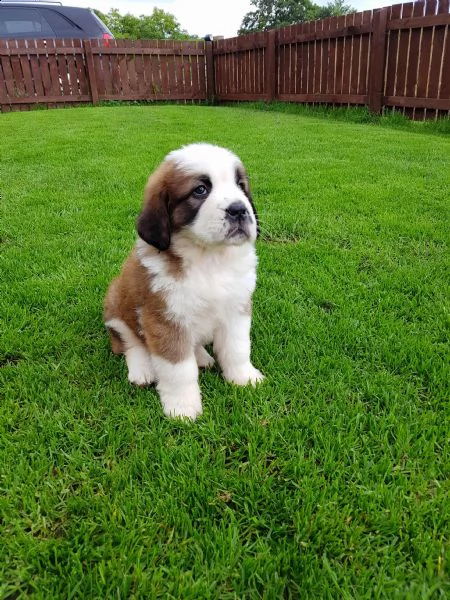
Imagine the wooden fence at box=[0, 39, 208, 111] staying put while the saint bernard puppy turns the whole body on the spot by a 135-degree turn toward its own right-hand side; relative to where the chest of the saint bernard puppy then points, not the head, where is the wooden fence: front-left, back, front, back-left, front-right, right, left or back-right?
right

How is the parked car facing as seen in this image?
to the viewer's left

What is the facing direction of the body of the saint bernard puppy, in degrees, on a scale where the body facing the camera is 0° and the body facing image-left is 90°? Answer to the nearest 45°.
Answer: approximately 315°

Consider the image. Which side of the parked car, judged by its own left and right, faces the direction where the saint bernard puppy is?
left

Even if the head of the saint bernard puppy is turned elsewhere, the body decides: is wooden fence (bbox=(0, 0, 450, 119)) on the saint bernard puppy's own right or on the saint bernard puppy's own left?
on the saint bernard puppy's own left

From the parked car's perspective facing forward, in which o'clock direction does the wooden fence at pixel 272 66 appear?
The wooden fence is roughly at 7 o'clock from the parked car.

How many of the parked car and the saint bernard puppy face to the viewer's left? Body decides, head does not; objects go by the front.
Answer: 1

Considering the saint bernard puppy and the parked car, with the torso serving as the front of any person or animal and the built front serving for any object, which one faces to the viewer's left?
the parked car
